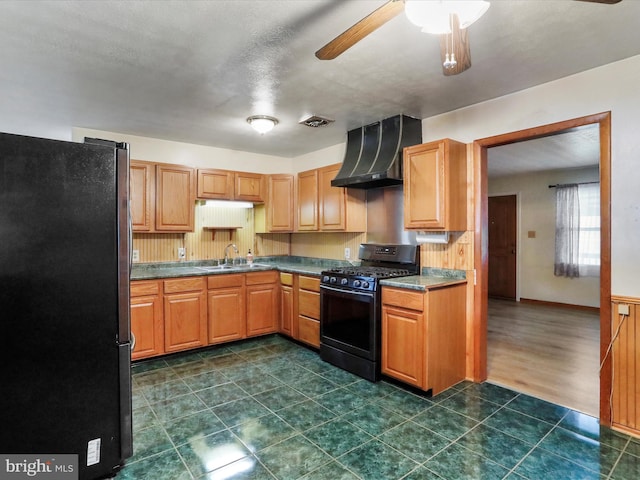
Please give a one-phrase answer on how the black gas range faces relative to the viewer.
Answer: facing the viewer and to the left of the viewer

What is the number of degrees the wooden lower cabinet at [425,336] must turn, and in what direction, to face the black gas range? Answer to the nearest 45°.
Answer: approximately 90° to its right

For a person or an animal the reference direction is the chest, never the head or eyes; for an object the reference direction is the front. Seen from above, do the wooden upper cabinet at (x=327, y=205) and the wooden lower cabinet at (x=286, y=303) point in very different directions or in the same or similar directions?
same or similar directions

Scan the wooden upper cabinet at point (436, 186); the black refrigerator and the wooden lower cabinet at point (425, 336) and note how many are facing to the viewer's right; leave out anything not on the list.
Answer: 1

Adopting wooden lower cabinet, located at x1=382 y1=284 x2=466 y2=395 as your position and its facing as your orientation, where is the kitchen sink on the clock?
The kitchen sink is roughly at 2 o'clock from the wooden lower cabinet.

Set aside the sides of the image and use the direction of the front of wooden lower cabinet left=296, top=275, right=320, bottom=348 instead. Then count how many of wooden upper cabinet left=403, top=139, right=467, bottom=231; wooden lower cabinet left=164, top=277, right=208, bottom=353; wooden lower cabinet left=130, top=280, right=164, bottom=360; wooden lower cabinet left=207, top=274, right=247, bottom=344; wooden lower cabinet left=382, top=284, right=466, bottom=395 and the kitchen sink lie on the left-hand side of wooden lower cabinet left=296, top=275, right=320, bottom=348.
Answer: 2

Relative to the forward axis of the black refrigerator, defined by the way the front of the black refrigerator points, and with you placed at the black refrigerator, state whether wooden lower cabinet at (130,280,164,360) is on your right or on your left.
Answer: on your left

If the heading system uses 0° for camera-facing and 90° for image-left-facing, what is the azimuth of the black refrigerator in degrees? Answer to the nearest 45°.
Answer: approximately 270°

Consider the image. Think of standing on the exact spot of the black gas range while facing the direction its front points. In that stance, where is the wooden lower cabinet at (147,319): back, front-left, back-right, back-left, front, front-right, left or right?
front-right

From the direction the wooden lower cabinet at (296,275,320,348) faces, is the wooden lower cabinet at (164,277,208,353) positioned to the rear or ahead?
ahead

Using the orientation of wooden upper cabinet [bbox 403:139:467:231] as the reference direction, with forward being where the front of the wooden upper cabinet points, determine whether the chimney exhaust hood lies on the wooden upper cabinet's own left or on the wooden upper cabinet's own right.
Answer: on the wooden upper cabinet's own right

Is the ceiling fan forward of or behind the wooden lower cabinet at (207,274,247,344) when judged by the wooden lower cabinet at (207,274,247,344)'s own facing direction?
forward

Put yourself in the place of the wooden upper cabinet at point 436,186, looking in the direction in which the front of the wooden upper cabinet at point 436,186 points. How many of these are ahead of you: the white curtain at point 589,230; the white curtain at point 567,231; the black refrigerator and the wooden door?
1
